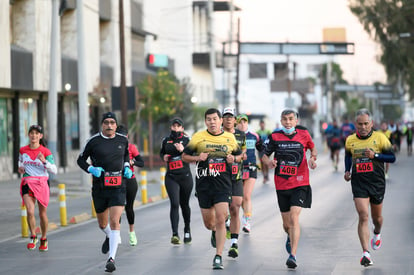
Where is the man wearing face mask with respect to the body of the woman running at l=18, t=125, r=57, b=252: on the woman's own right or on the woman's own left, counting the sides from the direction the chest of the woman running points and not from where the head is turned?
on the woman's own left

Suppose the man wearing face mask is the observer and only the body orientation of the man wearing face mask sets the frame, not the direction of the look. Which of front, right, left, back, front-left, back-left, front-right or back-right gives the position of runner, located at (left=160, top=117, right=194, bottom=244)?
back-right

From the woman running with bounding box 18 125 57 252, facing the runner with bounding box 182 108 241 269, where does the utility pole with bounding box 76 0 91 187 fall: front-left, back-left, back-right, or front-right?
back-left

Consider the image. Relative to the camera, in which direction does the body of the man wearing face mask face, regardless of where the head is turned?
toward the camera

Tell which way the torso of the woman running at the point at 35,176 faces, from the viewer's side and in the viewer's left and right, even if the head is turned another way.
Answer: facing the viewer

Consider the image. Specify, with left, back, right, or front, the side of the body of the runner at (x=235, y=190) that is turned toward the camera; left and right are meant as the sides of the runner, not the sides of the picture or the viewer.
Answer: front

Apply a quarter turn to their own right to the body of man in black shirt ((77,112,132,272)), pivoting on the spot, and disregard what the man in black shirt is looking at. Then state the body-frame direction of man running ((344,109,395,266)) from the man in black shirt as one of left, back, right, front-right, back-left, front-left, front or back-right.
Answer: back

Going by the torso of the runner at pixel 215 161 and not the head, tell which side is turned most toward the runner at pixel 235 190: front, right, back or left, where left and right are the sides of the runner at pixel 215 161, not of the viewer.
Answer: back

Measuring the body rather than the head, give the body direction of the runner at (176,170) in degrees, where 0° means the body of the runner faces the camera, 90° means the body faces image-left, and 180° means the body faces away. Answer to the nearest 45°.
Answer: approximately 0°

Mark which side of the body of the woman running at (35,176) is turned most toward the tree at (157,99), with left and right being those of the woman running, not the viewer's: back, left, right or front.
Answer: back
